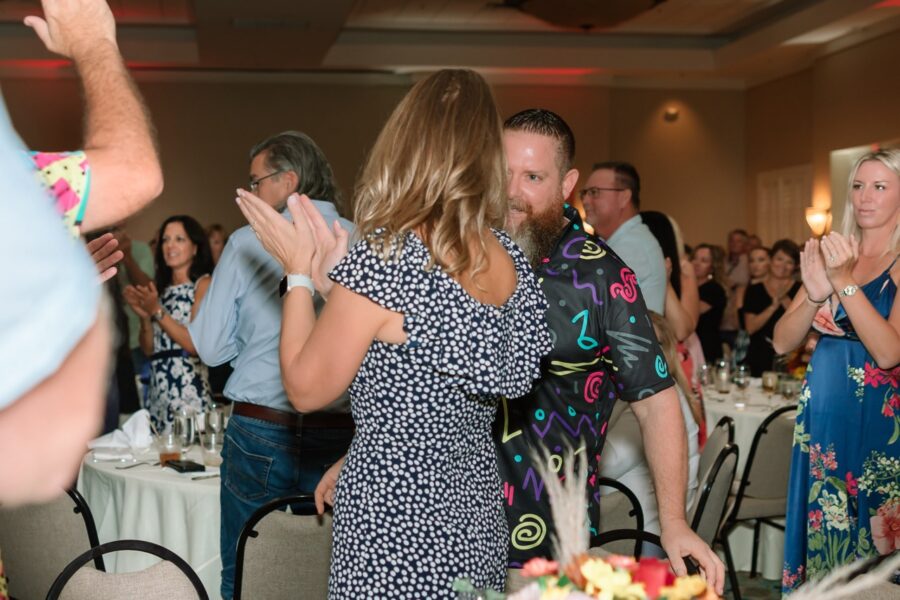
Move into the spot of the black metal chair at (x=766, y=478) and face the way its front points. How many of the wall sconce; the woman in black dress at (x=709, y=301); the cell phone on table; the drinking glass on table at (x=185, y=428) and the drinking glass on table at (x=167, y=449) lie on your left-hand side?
3

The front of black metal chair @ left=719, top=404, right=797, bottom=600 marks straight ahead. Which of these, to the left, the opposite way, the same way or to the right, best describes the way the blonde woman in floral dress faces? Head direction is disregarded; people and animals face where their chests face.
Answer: to the left

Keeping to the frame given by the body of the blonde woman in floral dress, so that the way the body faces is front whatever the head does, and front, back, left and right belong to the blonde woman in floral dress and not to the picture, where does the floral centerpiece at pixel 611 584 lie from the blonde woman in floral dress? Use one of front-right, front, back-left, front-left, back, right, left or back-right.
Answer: front-left

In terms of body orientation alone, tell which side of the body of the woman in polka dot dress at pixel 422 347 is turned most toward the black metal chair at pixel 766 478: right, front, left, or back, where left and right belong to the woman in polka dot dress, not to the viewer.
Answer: right

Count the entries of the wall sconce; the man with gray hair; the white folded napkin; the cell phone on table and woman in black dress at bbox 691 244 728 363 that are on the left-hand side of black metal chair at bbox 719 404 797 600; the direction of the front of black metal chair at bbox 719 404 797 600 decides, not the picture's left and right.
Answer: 3

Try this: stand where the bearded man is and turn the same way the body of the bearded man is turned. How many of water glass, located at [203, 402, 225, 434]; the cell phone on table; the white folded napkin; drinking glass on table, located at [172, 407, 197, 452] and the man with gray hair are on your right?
5

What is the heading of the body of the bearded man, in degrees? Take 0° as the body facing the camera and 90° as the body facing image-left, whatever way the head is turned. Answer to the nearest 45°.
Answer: approximately 45°

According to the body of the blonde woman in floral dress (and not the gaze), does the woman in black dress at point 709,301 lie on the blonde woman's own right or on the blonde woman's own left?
on the blonde woman's own right

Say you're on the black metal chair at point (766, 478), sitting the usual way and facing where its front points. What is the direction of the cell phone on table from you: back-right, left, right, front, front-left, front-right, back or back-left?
left

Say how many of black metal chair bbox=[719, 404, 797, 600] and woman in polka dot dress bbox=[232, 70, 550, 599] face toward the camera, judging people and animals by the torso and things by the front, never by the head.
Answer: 0

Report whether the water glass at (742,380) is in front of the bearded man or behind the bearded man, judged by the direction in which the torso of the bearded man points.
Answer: behind

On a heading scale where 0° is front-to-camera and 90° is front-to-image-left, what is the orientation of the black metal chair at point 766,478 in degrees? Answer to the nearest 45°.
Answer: approximately 135°

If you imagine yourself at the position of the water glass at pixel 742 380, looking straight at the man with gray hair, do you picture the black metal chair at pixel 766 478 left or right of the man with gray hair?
left

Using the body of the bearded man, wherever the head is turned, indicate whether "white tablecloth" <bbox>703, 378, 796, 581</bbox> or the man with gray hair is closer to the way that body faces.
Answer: the man with gray hair
